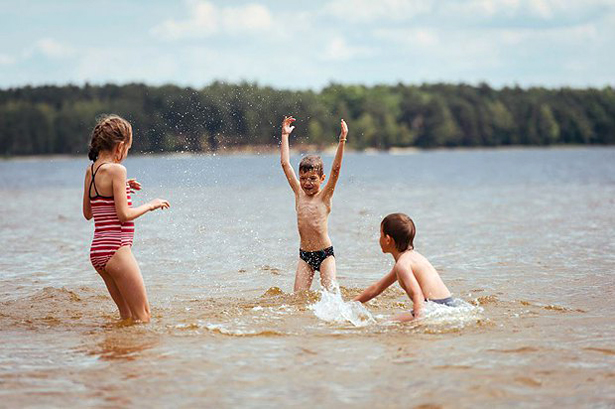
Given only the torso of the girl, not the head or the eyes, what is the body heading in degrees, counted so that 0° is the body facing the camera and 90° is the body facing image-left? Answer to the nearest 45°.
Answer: approximately 225°

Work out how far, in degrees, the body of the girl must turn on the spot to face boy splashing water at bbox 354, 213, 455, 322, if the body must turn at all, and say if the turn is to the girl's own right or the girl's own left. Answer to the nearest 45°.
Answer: approximately 45° to the girl's own right

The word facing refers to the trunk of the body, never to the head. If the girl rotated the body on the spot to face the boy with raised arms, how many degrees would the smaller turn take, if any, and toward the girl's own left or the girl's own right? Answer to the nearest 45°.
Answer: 0° — they already face them

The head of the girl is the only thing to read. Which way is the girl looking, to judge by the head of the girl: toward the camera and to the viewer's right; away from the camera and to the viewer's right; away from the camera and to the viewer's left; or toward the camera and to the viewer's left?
away from the camera and to the viewer's right
